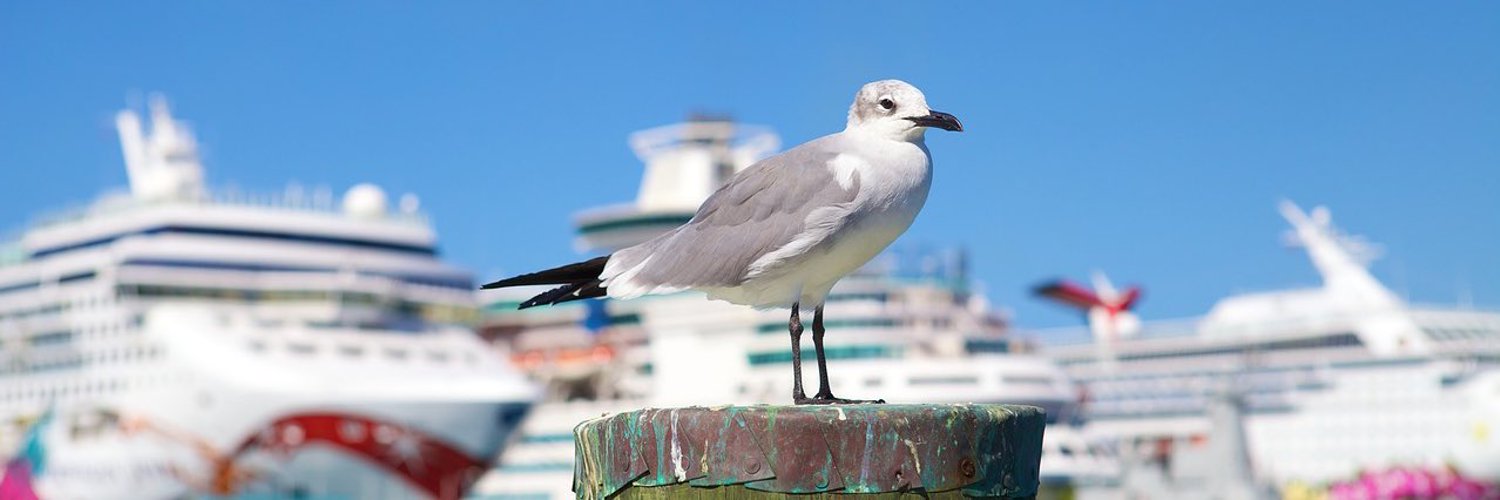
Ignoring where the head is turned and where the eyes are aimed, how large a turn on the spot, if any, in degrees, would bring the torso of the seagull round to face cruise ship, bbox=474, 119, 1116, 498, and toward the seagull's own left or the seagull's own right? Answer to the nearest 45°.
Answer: approximately 90° to the seagull's own left

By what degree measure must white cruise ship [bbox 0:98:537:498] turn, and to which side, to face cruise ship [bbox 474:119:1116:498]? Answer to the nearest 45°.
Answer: approximately 45° to its left

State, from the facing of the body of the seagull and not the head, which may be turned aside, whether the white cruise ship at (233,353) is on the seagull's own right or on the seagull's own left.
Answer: on the seagull's own left

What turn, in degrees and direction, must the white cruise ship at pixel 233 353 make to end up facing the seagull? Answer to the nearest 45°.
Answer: approximately 45° to its right

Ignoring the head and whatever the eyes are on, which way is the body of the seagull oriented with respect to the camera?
to the viewer's right

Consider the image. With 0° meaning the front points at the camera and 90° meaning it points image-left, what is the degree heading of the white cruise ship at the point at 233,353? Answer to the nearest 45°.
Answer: approximately 315°
